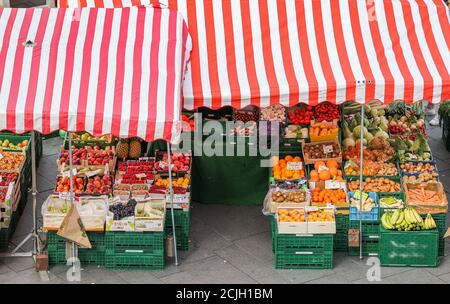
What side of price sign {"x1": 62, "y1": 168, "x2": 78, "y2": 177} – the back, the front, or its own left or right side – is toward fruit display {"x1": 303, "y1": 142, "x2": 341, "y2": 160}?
left

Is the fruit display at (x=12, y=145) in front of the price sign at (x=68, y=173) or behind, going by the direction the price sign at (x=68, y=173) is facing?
behind

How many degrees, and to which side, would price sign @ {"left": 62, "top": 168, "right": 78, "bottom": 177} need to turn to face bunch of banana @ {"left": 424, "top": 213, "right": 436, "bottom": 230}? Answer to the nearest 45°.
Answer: approximately 90° to its left

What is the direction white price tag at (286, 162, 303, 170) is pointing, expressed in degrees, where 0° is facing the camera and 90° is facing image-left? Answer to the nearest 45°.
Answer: approximately 0°
